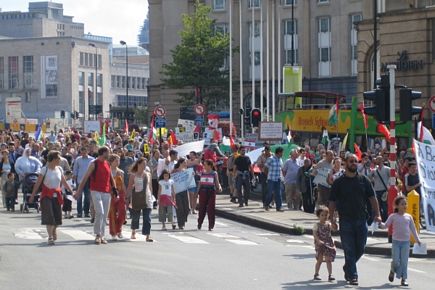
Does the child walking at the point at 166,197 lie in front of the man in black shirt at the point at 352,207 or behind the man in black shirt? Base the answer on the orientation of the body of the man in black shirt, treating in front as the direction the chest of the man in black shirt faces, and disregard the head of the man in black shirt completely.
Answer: behind

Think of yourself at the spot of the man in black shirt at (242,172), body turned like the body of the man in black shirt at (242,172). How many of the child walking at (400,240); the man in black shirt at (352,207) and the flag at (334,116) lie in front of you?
2

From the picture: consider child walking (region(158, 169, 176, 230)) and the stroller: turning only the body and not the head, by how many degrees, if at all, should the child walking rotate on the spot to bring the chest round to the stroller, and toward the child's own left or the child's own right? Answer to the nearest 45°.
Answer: approximately 135° to the child's own right

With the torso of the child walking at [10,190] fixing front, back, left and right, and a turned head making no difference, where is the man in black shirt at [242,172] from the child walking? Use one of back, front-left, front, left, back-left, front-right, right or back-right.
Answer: left

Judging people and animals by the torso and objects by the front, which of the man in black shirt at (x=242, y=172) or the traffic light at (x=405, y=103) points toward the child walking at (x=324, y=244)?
the man in black shirt

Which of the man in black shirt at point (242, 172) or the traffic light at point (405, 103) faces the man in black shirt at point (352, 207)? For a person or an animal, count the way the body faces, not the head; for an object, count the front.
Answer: the man in black shirt at point (242, 172)
